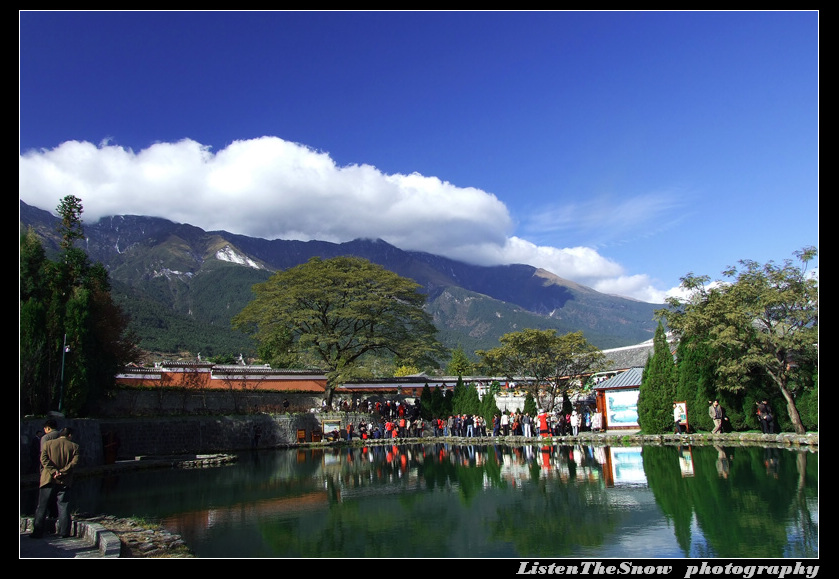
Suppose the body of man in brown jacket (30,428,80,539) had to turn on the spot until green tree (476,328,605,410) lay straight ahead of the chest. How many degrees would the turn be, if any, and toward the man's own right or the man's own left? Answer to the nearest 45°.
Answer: approximately 45° to the man's own right

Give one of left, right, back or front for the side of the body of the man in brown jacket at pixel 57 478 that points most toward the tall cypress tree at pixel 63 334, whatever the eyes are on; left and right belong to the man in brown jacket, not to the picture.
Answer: front

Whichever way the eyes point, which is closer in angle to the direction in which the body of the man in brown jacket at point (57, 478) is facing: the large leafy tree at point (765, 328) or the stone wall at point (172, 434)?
the stone wall

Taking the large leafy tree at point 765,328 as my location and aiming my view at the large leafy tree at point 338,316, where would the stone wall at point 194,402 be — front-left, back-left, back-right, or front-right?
front-left

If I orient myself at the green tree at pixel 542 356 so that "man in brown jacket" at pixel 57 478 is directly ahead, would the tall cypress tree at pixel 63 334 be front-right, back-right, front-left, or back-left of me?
front-right

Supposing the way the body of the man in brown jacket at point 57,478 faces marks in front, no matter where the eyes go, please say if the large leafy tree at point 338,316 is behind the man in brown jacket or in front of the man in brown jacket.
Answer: in front

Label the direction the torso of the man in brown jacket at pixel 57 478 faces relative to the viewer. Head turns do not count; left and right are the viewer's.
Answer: facing away from the viewer
